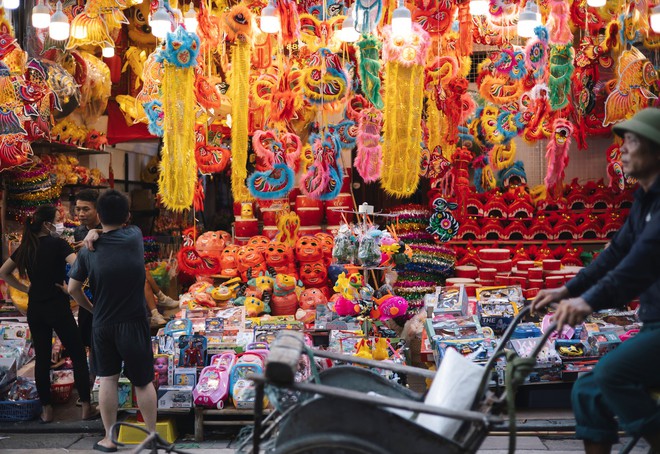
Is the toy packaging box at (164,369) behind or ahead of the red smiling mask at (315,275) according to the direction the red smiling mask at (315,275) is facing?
ahead

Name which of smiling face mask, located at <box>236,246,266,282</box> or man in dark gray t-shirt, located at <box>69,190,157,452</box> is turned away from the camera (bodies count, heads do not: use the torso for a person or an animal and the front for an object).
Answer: the man in dark gray t-shirt

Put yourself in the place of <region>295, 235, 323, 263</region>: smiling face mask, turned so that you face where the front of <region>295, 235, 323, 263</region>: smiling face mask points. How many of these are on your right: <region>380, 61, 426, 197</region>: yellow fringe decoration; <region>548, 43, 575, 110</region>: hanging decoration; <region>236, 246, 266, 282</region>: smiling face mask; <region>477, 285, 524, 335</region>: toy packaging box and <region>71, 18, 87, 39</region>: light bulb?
2

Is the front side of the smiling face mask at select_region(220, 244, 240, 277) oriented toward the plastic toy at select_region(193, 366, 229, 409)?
yes

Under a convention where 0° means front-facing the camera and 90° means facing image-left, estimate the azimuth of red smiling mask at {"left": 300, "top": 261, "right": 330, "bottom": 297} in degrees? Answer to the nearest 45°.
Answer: approximately 0°

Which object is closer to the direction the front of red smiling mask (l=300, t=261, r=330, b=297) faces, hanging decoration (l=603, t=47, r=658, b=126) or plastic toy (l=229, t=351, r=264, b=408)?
the plastic toy

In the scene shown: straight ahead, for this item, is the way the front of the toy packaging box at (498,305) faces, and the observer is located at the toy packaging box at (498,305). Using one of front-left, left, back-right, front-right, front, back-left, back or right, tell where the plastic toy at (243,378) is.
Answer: front-right

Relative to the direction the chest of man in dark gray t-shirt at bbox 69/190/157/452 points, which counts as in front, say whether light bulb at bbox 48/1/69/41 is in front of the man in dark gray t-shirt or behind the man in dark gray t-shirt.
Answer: in front

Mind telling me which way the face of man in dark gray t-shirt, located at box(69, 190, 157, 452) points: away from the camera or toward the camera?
away from the camera

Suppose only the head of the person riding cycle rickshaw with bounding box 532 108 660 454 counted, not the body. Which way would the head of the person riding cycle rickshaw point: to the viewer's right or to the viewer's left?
to the viewer's left
